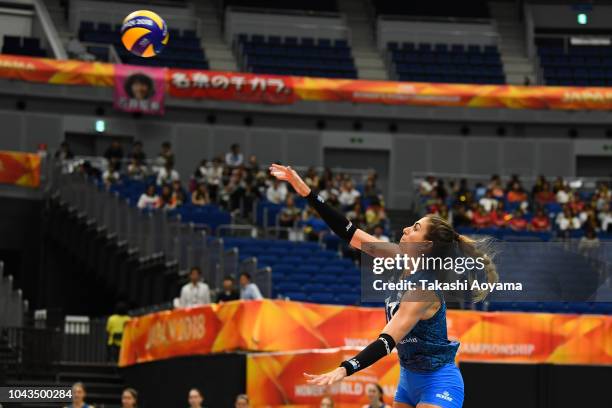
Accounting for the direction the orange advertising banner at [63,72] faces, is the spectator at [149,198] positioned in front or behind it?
in front

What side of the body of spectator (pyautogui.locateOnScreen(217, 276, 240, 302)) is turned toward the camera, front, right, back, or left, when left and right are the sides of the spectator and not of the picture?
front

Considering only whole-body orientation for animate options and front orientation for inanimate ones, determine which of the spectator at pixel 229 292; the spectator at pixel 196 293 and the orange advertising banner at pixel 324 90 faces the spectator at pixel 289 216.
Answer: the orange advertising banner

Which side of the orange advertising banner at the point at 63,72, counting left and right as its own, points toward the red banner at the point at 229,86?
left

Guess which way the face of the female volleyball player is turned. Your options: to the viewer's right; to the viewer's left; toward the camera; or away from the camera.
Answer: to the viewer's left

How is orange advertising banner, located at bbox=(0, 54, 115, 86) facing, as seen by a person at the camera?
facing the viewer

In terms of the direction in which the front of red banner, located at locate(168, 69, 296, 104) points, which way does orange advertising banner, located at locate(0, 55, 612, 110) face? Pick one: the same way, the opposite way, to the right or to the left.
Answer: the same way

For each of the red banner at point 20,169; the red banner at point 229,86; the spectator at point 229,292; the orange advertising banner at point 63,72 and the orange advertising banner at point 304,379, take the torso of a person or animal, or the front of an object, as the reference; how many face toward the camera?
5

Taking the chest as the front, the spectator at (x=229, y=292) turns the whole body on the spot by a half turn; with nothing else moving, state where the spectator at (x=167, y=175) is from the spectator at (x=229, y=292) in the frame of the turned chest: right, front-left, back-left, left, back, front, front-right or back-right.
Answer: front

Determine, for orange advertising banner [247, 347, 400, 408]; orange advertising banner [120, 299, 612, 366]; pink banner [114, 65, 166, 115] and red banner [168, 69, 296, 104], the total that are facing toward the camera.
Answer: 4

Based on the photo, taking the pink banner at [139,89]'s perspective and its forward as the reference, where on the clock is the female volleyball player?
The female volleyball player is roughly at 12 o'clock from the pink banner.

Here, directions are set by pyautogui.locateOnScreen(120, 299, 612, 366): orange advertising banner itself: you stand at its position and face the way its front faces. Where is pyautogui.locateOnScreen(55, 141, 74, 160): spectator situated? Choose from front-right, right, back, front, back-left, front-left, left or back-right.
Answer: back-right

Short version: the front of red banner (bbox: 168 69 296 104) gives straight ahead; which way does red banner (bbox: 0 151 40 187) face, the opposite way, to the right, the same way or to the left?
the same way

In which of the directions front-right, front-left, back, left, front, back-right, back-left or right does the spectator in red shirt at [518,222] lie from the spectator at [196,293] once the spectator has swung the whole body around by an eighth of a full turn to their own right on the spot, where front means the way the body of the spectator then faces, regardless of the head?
back

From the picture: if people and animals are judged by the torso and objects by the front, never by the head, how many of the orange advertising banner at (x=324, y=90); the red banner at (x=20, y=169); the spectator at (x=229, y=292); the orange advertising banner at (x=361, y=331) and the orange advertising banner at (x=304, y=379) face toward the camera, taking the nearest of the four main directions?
5

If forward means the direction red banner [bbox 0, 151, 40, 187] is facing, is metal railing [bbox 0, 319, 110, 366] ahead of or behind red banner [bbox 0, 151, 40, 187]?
ahead

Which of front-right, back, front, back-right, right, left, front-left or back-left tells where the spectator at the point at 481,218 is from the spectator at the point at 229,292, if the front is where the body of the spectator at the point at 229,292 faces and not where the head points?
back-left
